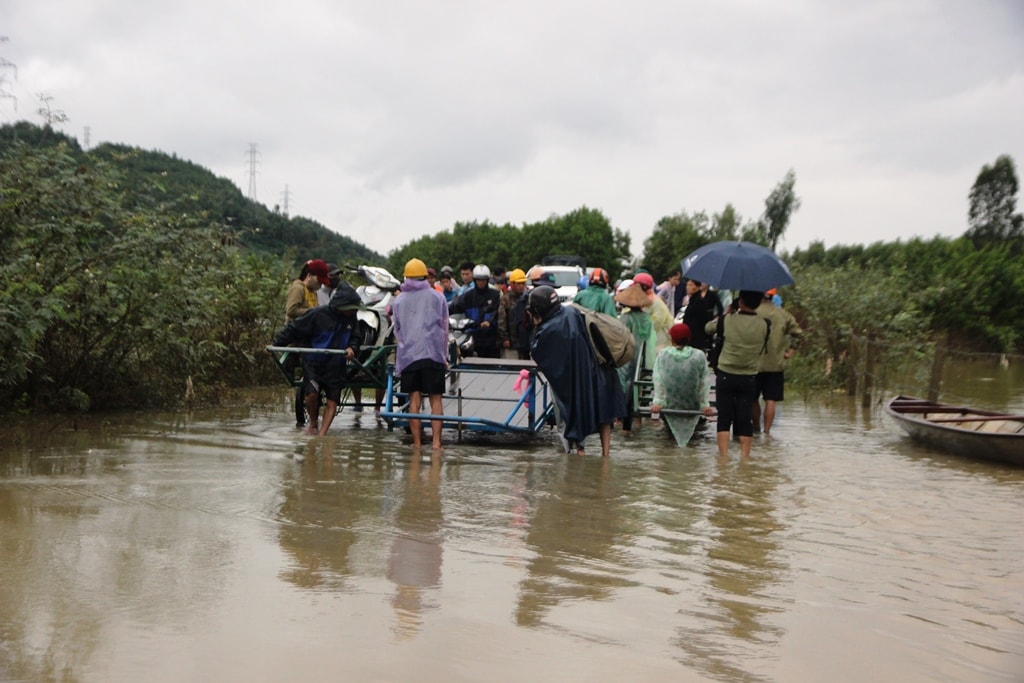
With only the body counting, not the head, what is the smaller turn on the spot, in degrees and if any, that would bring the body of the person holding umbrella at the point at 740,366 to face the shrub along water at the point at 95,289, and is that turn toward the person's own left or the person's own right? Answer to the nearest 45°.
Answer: approximately 90° to the person's own left

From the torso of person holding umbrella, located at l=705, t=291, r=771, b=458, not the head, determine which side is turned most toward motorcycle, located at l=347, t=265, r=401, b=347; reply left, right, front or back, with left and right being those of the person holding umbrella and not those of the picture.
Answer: left

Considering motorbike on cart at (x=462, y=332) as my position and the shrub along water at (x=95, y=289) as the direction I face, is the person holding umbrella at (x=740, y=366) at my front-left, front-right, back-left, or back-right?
back-left

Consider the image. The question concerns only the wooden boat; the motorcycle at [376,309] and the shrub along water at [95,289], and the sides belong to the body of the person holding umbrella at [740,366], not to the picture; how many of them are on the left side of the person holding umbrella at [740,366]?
2

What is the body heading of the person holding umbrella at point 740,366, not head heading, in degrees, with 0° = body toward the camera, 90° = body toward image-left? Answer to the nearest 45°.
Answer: approximately 180°

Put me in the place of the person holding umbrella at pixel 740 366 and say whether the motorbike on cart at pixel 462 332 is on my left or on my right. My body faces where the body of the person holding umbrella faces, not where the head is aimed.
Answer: on my left

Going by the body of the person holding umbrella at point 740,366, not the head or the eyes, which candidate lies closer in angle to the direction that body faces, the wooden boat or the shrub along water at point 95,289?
the shrub along water

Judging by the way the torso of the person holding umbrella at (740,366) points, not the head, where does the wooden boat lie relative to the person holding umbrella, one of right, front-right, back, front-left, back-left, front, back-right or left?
front-right
